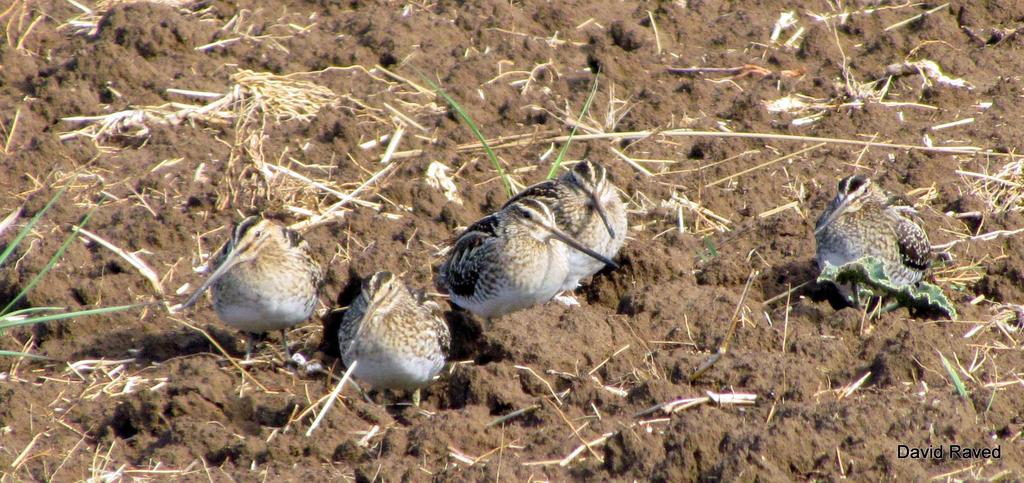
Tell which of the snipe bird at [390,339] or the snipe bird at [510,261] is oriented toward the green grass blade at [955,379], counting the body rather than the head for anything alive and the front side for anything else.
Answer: the snipe bird at [510,261]

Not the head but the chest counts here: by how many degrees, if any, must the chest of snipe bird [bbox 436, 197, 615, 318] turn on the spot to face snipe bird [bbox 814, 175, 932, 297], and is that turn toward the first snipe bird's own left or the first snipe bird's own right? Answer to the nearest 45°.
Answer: approximately 45° to the first snipe bird's own left

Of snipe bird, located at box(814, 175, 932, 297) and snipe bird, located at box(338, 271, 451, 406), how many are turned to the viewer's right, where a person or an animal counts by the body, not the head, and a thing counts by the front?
0

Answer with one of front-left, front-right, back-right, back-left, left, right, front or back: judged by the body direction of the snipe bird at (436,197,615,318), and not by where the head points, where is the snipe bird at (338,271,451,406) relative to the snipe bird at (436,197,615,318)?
right

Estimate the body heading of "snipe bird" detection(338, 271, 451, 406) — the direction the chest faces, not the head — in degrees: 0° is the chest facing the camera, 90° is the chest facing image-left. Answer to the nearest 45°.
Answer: approximately 45°

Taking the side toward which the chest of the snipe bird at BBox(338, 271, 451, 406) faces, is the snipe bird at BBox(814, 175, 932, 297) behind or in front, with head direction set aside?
behind

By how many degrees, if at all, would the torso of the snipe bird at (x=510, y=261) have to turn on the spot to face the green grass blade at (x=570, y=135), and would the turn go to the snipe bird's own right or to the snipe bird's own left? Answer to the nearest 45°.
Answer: approximately 135° to the snipe bird's own left

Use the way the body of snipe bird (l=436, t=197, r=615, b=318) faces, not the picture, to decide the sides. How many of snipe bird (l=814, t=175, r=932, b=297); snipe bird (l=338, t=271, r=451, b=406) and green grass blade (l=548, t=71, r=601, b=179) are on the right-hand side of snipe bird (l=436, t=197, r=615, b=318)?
1

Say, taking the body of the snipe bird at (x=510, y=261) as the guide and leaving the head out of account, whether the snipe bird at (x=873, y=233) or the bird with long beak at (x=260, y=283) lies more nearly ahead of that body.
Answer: the snipe bird

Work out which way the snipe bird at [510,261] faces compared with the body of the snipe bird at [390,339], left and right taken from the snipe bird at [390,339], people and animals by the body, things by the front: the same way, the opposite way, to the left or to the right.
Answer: to the left

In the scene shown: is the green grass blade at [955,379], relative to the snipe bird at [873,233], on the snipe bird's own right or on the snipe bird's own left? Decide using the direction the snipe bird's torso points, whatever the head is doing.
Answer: on the snipe bird's own left

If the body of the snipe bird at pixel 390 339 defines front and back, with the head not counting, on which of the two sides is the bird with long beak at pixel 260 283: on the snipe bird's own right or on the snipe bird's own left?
on the snipe bird's own right

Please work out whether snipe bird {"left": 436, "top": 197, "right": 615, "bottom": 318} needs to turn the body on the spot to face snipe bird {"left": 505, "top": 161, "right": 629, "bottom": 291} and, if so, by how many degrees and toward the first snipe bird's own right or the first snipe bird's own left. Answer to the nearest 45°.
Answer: approximately 90° to the first snipe bird's own left

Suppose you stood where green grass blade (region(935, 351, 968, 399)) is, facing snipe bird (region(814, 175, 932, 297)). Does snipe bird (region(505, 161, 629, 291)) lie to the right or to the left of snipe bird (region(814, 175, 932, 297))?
left

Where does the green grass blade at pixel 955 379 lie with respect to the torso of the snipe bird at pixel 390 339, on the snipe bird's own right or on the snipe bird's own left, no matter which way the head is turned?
on the snipe bird's own left

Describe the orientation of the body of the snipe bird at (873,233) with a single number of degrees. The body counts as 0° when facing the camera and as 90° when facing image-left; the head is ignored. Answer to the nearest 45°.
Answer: approximately 45°

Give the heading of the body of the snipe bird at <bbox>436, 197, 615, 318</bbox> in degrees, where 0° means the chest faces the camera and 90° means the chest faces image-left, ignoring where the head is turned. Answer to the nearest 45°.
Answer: approximately 315°
